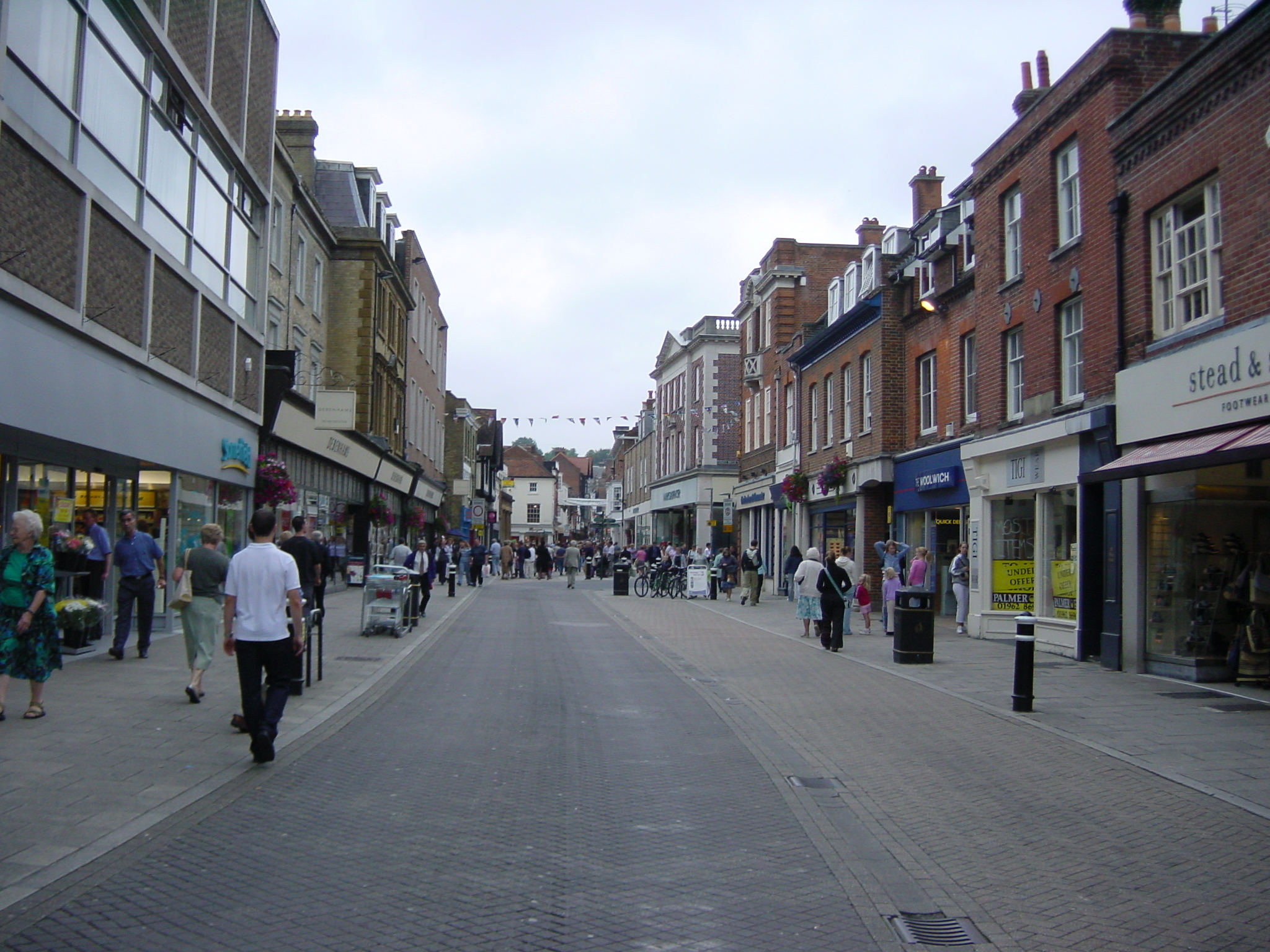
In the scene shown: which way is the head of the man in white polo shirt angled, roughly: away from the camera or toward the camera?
away from the camera

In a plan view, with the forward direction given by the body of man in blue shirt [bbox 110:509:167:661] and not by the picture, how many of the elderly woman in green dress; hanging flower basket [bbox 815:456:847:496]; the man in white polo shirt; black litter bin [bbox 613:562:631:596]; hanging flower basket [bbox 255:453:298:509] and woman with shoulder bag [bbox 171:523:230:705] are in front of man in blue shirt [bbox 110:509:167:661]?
3

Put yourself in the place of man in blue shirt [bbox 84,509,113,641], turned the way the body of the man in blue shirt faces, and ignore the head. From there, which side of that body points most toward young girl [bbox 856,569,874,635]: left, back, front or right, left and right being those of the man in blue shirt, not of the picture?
back

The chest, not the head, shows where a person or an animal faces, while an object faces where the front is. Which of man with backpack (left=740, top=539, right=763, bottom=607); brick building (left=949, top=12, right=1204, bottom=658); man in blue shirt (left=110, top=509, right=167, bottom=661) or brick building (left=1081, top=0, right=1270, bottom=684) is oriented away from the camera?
the man with backpack

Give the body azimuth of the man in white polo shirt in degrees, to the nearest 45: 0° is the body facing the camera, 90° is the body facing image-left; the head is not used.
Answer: approximately 180°
